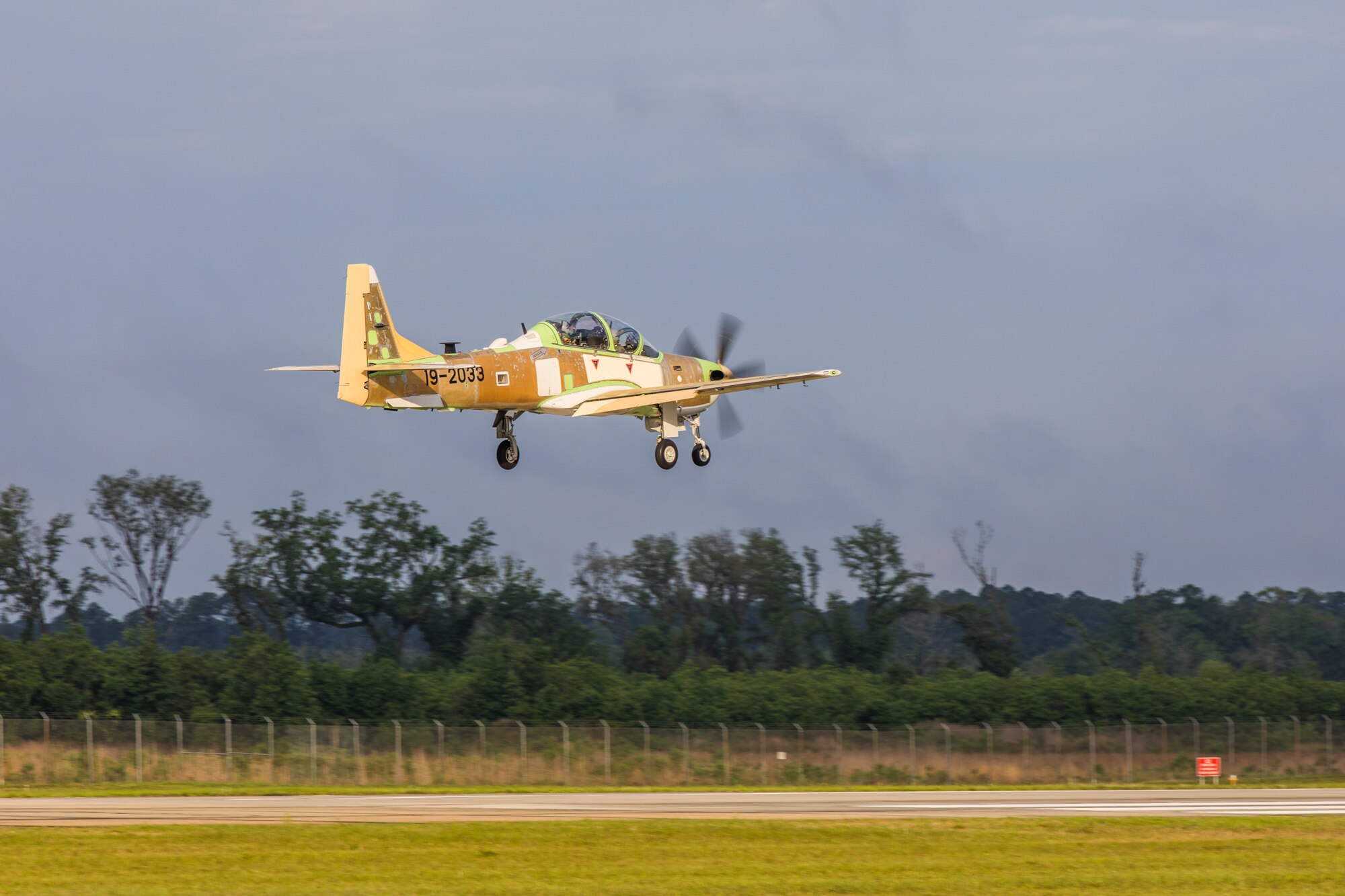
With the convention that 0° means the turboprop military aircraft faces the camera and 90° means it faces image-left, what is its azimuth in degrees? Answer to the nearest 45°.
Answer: approximately 225°
